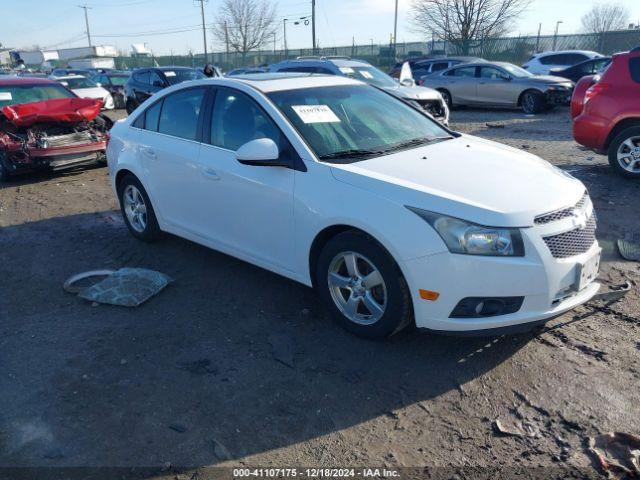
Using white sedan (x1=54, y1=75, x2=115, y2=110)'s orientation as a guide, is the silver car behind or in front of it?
in front

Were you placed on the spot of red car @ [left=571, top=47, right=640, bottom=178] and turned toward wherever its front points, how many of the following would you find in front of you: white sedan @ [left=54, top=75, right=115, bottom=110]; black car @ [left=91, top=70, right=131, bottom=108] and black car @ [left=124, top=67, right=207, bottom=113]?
0

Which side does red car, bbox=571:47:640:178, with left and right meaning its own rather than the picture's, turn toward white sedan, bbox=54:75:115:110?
back

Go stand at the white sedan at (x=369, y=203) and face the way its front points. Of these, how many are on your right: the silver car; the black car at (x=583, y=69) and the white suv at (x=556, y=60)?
0

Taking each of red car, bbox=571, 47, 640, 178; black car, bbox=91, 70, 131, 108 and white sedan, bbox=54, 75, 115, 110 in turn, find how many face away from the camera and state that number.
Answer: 0

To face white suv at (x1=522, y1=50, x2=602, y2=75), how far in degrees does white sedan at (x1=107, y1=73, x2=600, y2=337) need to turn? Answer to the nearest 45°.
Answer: approximately 135° to its left

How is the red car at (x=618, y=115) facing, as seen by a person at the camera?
facing to the right of the viewer

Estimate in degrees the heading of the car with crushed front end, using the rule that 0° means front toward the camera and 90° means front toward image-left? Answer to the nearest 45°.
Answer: approximately 315°

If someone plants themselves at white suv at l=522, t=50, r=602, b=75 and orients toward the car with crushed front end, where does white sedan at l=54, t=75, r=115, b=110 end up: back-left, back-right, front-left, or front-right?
front-right

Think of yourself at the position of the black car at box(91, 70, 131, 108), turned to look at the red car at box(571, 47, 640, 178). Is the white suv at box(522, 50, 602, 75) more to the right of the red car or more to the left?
left
